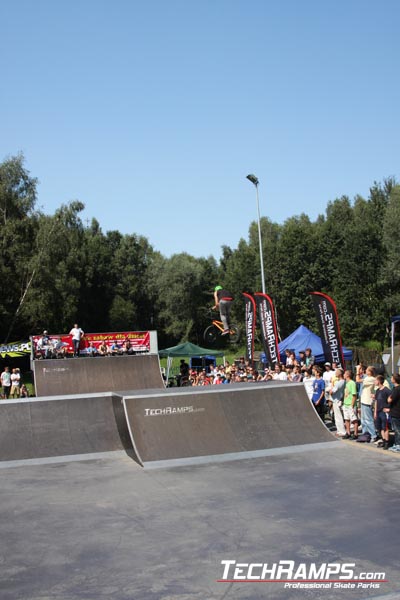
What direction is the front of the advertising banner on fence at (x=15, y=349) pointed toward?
toward the camera

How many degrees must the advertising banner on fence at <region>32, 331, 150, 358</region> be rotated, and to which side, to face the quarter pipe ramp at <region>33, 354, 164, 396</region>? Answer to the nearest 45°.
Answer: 0° — it already faces it

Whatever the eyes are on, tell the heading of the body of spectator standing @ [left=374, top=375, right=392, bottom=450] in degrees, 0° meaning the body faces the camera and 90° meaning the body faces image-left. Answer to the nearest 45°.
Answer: approximately 45°

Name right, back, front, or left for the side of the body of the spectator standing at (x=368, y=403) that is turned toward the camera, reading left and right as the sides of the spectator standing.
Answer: left

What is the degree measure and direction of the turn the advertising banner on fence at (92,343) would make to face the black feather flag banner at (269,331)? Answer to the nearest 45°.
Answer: approximately 45° to its left

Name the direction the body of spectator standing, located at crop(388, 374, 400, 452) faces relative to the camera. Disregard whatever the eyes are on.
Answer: to the viewer's left

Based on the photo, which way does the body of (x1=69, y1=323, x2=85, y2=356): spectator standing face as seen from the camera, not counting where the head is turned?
toward the camera

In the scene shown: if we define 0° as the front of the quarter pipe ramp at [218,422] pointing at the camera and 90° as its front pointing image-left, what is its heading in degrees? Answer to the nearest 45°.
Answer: approximately 315°

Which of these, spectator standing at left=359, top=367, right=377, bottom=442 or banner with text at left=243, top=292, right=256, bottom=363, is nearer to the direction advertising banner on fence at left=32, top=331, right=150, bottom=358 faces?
the spectator standing

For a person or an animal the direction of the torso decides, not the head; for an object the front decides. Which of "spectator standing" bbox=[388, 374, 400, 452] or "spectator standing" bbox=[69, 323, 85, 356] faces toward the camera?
"spectator standing" bbox=[69, 323, 85, 356]
